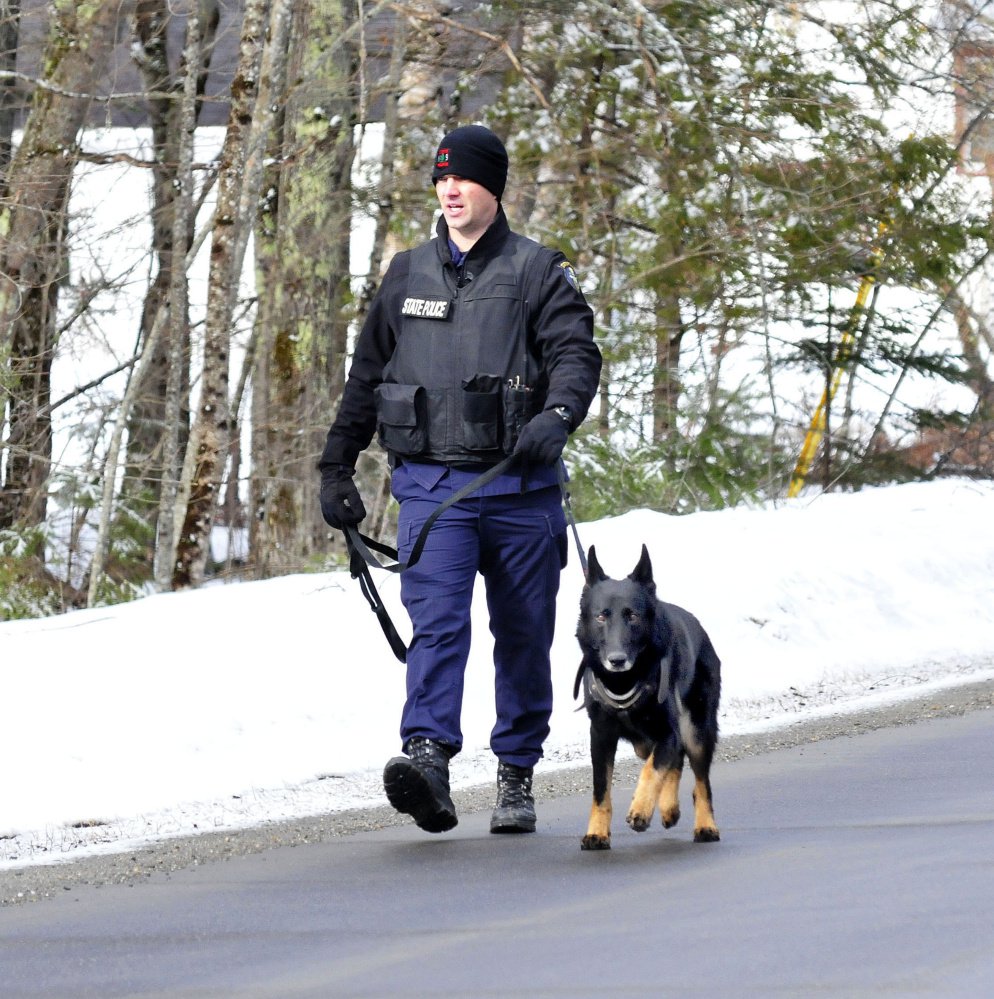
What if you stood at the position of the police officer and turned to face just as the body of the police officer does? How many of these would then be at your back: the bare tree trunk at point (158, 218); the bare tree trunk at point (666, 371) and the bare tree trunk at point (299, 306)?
3

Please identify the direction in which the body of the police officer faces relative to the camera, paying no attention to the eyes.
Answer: toward the camera

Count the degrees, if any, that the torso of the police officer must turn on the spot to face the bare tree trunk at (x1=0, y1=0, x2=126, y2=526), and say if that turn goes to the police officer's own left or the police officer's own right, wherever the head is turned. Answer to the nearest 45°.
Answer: approximately 180°

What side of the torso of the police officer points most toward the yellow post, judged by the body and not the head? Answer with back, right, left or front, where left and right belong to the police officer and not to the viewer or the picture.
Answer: back

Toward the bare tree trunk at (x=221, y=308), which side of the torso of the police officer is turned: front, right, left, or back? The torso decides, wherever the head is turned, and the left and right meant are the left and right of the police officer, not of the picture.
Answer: back

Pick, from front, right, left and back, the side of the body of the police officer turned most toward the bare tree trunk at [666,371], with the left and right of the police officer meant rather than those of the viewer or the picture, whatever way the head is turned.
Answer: back

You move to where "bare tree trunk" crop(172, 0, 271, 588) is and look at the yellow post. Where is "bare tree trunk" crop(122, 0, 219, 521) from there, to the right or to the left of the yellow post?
left
